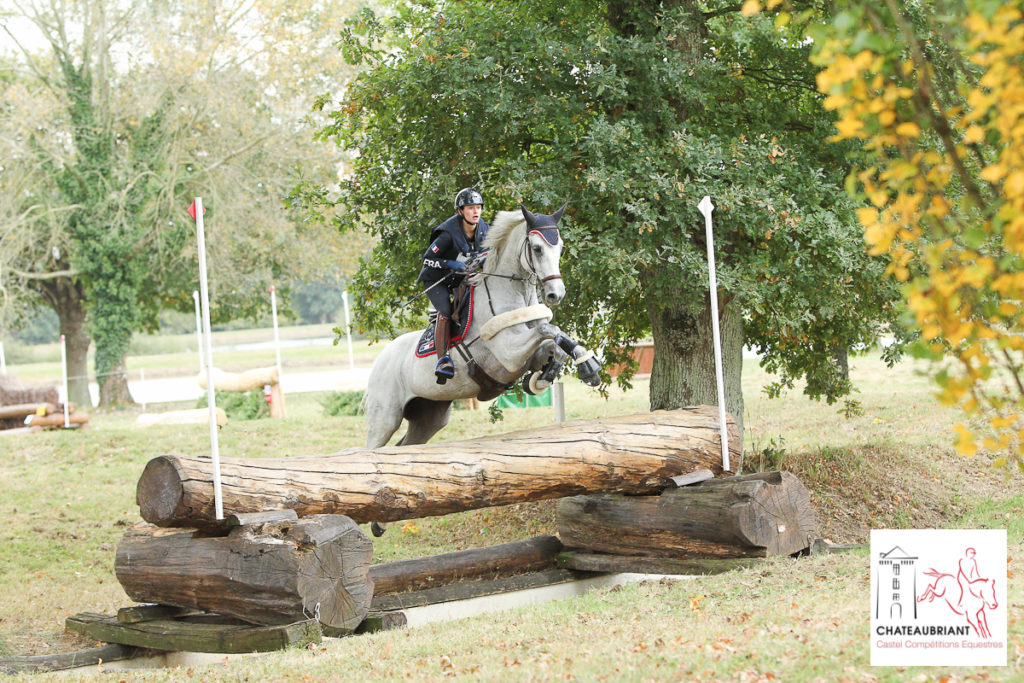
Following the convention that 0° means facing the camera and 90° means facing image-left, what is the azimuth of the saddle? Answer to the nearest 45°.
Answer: approximately 315°

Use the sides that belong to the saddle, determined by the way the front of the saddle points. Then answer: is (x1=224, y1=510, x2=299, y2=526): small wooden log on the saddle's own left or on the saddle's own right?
on the saddle's own right

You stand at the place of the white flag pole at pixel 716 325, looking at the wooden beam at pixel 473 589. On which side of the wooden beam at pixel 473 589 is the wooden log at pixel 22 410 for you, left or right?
right

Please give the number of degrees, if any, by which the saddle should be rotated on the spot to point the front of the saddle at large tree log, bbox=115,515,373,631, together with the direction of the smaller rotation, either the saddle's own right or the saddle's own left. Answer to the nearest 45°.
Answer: approximately 90° to the saddle's own right

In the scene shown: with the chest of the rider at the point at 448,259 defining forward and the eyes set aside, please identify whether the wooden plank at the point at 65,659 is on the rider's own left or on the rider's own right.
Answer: on the rider's own right

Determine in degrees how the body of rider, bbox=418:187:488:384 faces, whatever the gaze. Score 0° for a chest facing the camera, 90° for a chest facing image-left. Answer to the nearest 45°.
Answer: approximately 315°

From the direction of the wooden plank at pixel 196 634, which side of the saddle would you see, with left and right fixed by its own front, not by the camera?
right
